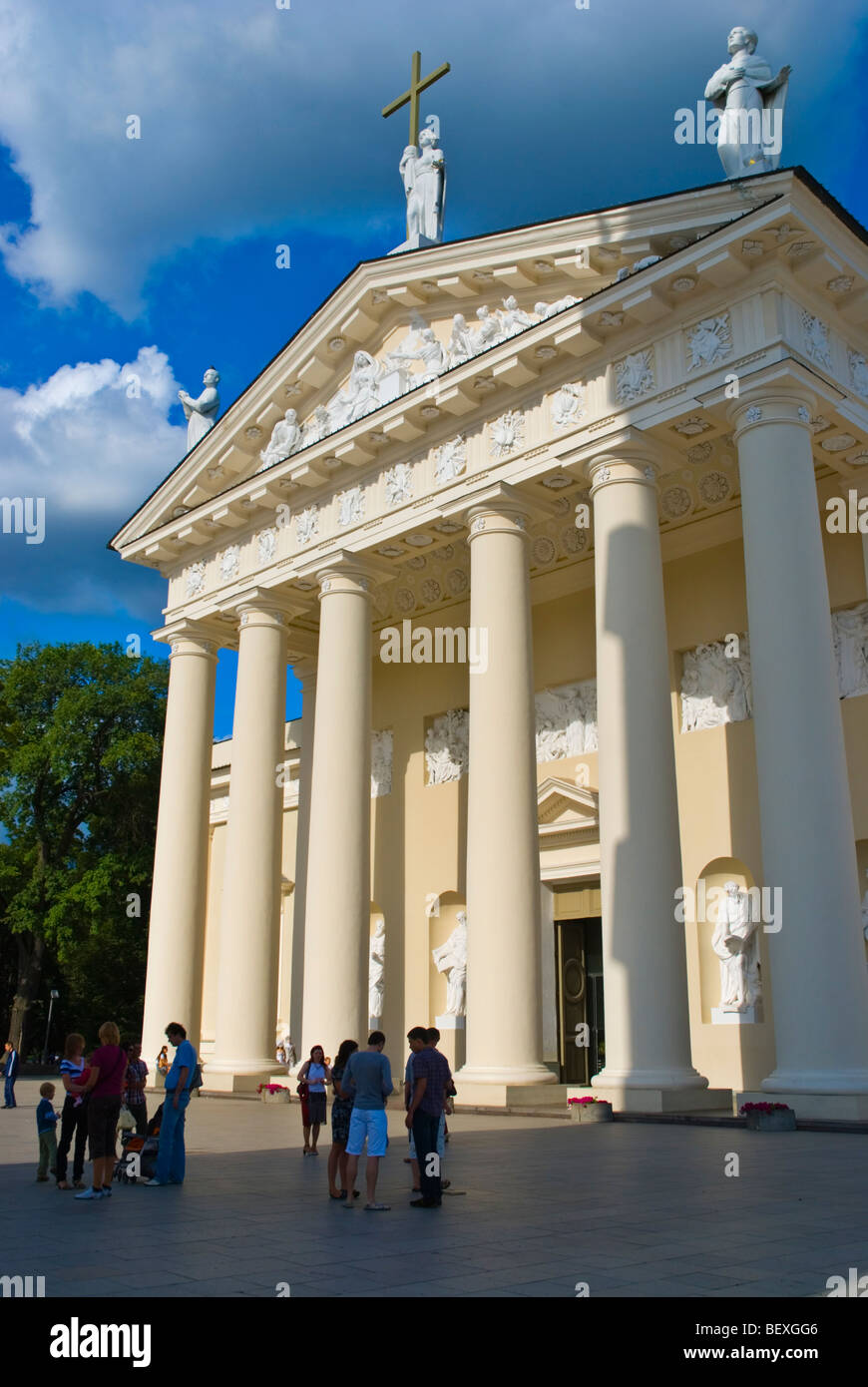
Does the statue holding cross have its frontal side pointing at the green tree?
no

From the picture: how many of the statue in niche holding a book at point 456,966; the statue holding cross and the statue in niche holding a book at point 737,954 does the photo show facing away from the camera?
0

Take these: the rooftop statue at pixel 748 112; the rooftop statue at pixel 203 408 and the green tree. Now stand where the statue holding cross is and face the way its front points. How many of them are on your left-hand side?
1

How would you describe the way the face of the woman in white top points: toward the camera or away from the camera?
toward the camera

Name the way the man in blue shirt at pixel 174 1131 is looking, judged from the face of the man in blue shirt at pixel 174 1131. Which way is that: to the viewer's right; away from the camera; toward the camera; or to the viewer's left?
to the viewer's left

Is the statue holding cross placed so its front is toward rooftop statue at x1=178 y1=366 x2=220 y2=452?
no

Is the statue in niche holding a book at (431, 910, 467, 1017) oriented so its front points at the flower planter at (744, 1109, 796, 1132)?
no

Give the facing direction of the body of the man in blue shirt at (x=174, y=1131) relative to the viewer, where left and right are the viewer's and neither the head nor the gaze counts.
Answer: facing to the left of the viewer

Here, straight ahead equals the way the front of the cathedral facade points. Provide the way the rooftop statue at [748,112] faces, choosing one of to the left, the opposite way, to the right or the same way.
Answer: the same way

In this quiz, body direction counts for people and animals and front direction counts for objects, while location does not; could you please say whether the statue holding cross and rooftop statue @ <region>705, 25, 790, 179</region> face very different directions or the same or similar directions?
same or similar directions

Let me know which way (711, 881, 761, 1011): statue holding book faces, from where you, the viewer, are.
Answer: facing the viewer and to the left of the viewer

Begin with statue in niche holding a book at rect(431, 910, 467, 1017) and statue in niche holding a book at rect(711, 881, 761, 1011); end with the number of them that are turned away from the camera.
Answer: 0

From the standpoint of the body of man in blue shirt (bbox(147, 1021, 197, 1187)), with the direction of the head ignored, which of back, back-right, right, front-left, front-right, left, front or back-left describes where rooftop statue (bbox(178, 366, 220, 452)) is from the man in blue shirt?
right

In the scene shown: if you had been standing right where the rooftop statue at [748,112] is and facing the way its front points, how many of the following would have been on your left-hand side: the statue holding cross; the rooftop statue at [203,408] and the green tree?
0

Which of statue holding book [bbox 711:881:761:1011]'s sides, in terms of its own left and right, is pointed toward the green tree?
right
